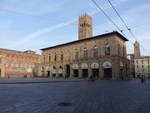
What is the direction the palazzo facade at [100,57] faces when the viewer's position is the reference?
facing the viewer and to the left of the viewer
